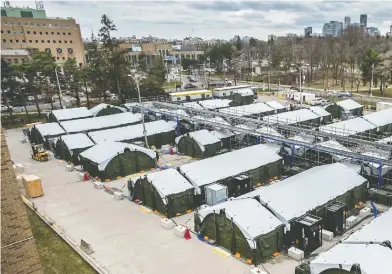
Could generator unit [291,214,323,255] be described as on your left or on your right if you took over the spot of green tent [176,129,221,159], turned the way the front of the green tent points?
on your left

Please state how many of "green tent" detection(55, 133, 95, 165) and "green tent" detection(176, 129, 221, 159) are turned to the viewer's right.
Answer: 0

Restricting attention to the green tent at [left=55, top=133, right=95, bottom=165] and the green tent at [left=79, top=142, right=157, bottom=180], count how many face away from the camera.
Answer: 0

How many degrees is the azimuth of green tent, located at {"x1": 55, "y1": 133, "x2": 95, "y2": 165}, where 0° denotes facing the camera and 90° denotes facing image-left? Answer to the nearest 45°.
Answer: approximately 45°

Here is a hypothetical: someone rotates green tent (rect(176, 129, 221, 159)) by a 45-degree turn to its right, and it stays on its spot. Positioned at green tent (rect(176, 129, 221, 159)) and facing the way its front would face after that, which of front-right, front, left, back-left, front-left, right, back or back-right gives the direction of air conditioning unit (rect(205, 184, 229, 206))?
left

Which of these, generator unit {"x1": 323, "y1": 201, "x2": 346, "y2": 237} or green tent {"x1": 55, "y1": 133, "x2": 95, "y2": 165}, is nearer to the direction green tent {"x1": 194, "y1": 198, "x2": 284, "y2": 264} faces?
the green tent

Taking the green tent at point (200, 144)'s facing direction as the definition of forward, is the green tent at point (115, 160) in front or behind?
in front

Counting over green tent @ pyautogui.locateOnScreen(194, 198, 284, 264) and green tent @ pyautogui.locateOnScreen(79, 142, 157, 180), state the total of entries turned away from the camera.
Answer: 0

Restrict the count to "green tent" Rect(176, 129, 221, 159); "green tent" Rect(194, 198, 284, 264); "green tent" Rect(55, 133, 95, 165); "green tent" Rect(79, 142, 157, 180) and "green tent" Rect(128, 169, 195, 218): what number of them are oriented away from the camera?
0

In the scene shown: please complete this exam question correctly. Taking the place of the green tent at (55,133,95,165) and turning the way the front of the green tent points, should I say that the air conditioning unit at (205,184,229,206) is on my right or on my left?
on my left

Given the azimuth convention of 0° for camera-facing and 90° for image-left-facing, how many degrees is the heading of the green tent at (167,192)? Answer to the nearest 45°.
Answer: approximately 45°

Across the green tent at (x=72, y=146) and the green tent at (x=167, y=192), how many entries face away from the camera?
0
